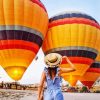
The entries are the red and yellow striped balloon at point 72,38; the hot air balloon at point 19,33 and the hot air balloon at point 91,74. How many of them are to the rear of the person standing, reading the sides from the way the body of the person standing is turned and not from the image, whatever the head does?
0

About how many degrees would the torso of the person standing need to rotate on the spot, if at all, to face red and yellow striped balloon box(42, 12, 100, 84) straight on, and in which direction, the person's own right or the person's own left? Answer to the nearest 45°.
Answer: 0° — they already face it

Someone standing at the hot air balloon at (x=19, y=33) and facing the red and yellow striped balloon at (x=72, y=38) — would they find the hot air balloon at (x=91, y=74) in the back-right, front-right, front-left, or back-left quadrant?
front-left

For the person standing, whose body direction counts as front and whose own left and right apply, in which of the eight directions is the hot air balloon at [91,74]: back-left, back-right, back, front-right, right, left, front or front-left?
front

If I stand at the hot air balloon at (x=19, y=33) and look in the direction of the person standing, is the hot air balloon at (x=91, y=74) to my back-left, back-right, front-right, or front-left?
back-left

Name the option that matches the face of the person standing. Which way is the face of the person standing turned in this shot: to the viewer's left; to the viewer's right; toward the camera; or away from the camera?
away from the camera

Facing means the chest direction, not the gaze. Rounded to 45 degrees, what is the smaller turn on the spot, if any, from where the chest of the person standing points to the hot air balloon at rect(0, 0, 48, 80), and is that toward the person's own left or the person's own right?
0° — they already face it

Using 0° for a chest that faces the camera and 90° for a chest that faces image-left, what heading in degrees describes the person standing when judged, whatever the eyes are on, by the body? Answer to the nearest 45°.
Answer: approximately 180°
